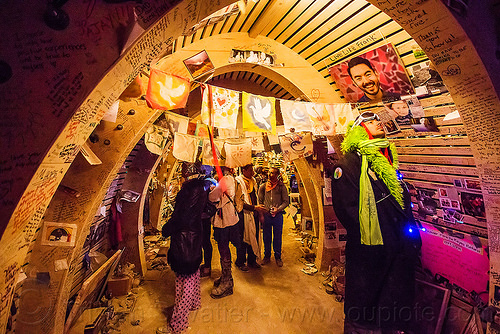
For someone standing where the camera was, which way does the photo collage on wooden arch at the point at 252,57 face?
facing the viewer

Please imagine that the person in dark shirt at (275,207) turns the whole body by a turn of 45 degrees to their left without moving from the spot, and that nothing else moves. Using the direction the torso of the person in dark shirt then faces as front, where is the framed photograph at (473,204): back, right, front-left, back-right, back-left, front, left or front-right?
front

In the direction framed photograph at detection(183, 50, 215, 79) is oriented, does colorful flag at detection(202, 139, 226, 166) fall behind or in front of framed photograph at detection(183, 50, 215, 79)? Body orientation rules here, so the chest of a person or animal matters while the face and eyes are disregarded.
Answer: behind

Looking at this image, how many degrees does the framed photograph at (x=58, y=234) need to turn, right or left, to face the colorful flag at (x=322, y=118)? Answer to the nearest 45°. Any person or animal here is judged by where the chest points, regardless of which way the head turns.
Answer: approximately 90° to its left

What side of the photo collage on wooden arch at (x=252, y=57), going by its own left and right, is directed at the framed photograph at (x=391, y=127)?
left
